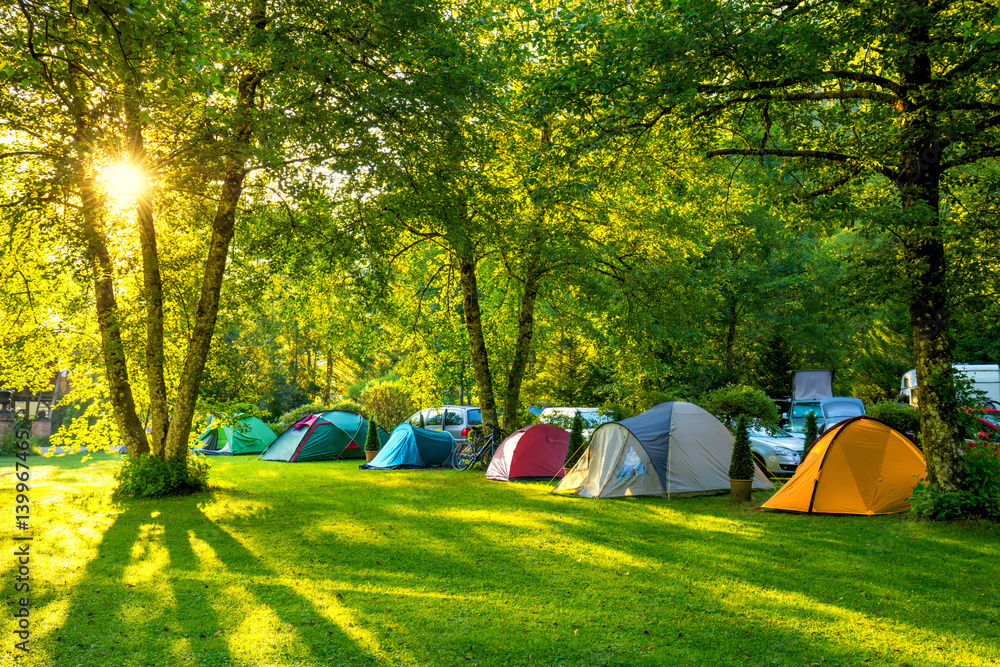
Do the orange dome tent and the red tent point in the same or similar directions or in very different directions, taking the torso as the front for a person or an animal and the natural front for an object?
same or similar directions

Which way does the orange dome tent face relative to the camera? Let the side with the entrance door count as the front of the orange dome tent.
to the viewer's left

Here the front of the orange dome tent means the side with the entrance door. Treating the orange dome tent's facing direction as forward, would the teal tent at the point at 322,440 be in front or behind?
in front

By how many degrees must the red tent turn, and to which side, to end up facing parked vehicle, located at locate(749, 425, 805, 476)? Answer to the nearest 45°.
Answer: approximately 180°

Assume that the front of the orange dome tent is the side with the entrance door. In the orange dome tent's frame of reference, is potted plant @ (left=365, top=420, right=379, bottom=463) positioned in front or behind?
in front

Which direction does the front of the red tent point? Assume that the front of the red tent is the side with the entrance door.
to the viewer's left

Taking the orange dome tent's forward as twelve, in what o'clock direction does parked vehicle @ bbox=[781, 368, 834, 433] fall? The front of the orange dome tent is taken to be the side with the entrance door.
The parked vehicle is roughly at 3 o'clock from the orange dome tent.

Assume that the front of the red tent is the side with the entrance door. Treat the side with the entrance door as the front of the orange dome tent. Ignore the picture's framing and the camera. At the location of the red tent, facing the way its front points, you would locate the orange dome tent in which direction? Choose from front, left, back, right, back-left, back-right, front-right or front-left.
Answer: back-left

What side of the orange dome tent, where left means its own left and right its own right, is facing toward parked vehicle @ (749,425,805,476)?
right
